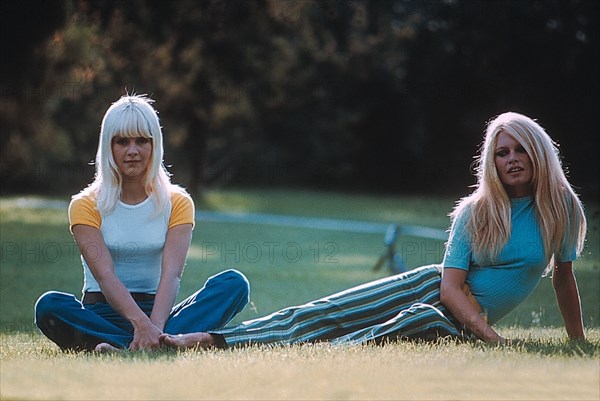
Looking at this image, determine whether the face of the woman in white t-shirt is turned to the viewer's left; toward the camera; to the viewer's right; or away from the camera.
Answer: toward the camera

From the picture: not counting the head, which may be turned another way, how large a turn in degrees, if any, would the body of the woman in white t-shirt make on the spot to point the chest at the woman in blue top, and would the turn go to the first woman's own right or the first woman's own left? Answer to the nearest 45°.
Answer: approximately 90° to the first woman's own left

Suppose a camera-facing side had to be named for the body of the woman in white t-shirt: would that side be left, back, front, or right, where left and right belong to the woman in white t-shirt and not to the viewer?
front
